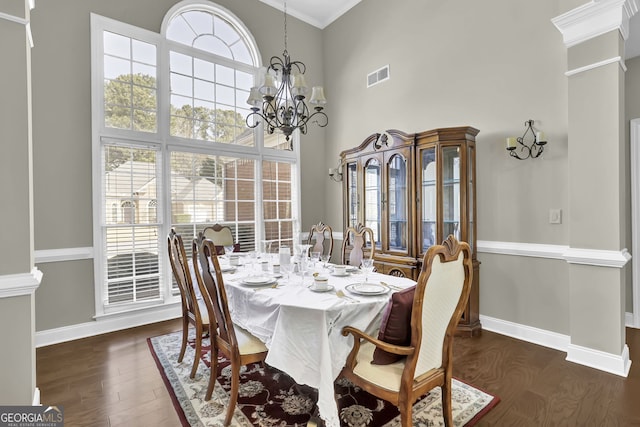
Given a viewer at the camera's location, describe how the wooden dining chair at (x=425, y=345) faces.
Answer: facing away from the viewer and to the left of the viewer

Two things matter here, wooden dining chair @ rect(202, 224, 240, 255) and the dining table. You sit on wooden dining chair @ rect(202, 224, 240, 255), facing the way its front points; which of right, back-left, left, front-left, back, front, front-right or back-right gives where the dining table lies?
front-right

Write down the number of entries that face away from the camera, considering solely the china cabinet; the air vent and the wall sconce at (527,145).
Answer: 0

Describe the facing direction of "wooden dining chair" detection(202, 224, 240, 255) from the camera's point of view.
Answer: facing the viewer and to the right of the viewer

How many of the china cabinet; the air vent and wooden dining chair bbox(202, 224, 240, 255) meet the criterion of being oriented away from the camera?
0

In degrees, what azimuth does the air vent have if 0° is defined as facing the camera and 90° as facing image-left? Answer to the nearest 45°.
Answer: approximately 45°

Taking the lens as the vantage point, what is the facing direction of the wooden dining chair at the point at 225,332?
facing away from the viewer and to the right of the viewer

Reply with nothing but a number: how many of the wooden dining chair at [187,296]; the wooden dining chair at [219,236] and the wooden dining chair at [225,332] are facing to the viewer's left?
0

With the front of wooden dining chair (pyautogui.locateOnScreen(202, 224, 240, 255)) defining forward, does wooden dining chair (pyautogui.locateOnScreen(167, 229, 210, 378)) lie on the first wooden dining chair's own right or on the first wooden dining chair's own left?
on the first wooden dining chair's own right

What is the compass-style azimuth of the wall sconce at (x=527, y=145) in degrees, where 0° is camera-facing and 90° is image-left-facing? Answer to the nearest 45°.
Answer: approximately 45°

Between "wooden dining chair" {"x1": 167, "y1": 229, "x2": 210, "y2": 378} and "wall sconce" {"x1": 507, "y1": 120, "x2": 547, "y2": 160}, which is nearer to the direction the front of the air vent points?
the wooden dining chair

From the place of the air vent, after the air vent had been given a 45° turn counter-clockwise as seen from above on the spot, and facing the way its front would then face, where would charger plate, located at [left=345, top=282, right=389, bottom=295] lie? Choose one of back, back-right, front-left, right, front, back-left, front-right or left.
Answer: front

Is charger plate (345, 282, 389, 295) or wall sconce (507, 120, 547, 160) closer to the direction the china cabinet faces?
the charger plate
